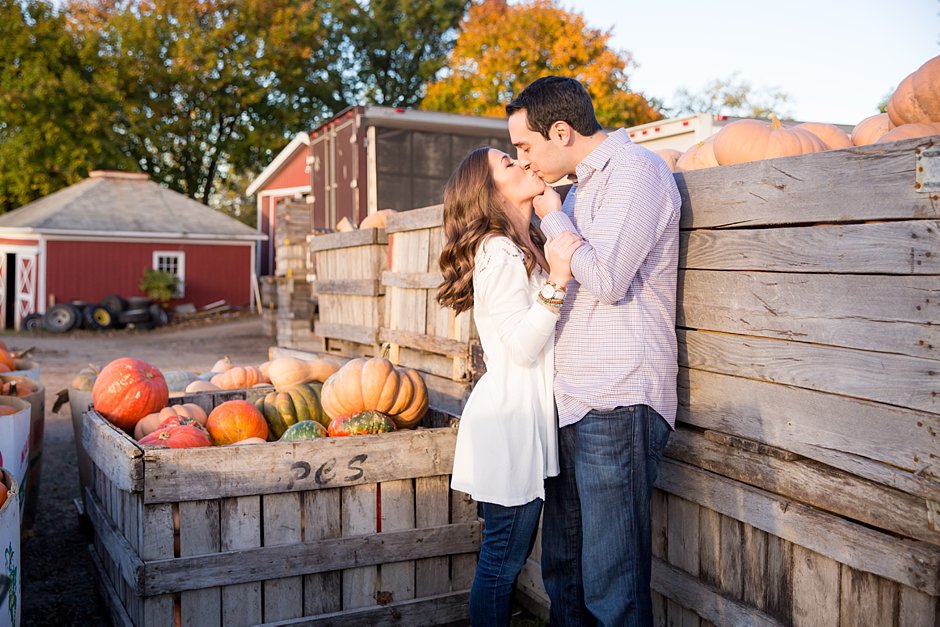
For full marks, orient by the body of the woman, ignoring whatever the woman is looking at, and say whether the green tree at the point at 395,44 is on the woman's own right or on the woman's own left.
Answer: on the woman's own left

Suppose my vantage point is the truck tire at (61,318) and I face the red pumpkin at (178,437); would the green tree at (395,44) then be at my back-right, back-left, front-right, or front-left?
back-left

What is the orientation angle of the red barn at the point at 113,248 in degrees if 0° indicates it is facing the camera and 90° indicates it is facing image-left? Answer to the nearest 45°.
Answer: approximately 45°

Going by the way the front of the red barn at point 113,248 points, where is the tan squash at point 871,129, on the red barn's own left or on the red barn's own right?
on the red barn's own left

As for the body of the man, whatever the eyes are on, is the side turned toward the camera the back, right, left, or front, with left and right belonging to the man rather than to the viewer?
left

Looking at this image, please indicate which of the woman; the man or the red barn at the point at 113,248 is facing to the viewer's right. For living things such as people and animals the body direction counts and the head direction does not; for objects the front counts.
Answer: the woman

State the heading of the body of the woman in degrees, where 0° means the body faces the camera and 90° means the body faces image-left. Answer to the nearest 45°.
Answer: approximately 270°

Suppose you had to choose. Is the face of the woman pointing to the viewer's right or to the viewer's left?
to the viewer's right

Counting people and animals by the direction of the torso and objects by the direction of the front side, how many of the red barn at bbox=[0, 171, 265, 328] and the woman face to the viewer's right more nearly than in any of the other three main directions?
1

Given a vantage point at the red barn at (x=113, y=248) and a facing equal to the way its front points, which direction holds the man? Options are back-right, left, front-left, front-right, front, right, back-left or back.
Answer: front-left

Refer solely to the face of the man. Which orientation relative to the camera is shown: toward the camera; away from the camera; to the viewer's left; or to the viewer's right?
to the viewer's left

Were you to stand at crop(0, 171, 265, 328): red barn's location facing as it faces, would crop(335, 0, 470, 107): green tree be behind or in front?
behind

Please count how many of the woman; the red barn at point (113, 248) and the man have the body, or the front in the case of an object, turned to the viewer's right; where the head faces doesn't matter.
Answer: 1

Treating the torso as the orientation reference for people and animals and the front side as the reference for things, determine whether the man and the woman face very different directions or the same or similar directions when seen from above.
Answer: very different directions

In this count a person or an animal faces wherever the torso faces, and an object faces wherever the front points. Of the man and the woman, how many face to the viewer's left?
1

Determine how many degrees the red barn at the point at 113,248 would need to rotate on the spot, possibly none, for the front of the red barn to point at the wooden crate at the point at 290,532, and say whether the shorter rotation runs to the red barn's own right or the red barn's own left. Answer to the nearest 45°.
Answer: approximately 45° to the red barn's own left

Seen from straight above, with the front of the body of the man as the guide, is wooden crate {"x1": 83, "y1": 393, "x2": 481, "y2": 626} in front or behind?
in front

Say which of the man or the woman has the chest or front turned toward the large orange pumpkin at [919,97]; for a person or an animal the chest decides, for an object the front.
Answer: the woman

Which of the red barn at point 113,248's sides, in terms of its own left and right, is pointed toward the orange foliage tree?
left
